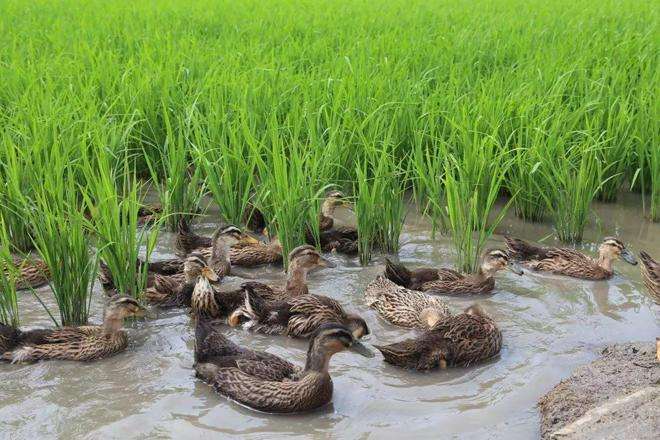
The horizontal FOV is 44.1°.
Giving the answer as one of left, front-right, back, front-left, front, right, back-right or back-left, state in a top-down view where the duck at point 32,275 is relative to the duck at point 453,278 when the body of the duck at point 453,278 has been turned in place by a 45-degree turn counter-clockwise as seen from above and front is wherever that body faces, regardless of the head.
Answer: back-left

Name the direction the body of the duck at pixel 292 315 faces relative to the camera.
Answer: to the viewer's right

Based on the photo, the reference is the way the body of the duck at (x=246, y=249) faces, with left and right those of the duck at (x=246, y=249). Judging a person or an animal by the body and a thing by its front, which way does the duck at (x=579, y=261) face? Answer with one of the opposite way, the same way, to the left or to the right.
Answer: the same way

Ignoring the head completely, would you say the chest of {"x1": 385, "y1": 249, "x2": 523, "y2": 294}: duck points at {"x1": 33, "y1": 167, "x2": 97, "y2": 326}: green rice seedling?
no

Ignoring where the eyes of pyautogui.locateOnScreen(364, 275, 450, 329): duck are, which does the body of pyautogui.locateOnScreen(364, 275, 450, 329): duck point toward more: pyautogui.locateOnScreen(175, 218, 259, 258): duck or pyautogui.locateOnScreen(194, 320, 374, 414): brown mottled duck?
the brown mottled duck

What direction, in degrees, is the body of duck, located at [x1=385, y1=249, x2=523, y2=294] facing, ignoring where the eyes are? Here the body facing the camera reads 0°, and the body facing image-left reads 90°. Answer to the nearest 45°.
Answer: approximately 270°

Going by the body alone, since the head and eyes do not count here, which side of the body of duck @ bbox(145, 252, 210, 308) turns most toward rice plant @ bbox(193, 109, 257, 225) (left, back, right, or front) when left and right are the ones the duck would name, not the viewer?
left

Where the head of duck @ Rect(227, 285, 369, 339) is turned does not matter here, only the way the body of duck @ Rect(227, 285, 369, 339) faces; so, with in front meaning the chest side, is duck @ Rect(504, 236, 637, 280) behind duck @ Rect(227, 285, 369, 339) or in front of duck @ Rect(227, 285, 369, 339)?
in front

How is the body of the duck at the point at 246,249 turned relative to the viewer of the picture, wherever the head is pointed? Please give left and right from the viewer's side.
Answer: facing to the right of the viewer

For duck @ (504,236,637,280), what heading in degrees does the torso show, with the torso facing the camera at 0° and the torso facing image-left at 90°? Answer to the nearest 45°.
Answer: approximately 270°

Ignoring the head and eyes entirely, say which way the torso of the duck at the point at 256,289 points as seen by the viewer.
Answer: to the viewer's right

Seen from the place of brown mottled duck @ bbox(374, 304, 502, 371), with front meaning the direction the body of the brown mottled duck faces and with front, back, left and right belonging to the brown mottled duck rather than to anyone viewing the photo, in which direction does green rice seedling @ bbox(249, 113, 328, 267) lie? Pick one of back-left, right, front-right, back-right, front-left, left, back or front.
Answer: back-left

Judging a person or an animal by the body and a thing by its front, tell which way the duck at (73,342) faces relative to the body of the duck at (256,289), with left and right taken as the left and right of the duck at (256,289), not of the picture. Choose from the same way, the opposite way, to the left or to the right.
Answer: the same way

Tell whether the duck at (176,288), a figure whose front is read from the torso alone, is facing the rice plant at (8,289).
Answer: no

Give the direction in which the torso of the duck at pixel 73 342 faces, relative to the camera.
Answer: to the viewer's right

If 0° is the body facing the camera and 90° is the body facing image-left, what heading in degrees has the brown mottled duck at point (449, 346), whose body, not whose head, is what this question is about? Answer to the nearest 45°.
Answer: approximately 270°
